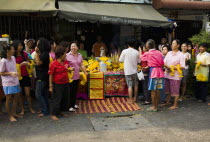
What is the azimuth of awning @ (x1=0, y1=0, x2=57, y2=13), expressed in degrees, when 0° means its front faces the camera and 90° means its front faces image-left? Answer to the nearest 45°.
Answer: approximately 0°

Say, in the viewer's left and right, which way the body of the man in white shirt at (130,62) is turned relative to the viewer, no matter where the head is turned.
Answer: facing away from the viewer

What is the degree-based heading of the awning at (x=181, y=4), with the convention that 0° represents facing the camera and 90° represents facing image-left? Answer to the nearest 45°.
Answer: approximately 0°

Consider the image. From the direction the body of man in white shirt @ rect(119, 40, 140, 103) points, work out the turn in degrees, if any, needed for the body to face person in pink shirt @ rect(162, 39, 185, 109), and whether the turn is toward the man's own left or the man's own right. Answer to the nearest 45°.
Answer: approximately 90° to the man's own right

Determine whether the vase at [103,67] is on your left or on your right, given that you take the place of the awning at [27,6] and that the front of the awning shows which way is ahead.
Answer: on your left

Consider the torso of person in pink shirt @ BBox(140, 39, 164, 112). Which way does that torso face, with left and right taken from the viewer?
facing away from the viewer and to the left of the viewer

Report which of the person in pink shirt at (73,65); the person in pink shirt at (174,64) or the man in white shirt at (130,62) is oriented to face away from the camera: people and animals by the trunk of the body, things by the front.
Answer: the man in white shirt

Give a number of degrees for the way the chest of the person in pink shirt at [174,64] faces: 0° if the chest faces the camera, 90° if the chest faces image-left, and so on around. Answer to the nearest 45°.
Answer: approximately 45°
